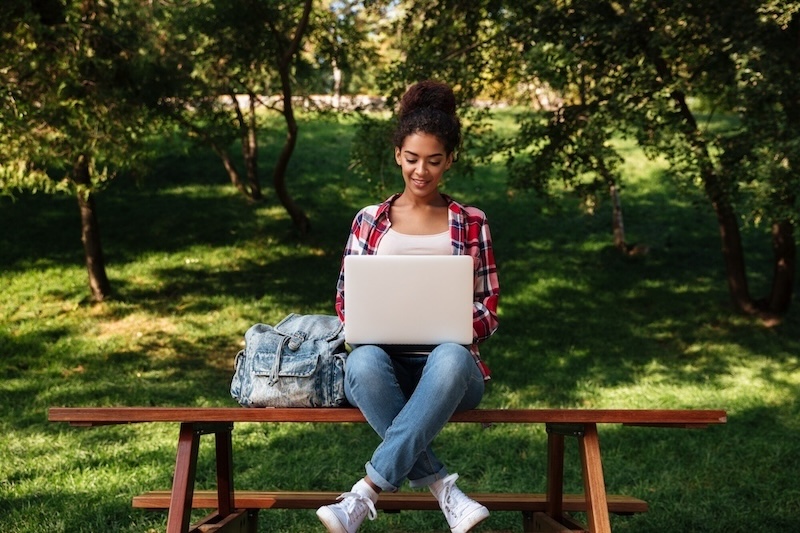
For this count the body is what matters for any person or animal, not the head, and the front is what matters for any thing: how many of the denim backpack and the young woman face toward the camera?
2

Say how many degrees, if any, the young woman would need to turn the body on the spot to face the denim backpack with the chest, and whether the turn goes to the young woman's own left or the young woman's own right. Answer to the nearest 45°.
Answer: approximately 90° to the young woman's own right

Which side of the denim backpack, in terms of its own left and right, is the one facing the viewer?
front

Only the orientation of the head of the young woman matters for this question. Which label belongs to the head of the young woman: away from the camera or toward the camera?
toward the camera

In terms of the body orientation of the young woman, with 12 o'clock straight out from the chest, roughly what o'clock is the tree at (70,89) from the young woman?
The tree is roughly at 5 o'clock from the young woman.

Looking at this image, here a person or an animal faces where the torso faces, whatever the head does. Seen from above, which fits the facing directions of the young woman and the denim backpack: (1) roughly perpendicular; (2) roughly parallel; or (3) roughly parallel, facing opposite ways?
roughly parallel

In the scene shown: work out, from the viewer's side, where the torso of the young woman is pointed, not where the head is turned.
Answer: toward the camera

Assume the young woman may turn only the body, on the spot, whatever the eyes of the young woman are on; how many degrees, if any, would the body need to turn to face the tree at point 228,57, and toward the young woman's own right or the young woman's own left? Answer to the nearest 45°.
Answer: approximately 180°

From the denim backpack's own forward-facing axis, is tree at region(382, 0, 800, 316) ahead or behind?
behind

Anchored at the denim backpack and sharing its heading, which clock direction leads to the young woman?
The young woman is roughly at 9 o'clock from the denim backpack.

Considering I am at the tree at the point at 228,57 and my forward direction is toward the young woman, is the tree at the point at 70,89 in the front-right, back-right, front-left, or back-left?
front-right

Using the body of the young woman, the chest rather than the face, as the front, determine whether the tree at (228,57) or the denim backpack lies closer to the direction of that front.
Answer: the denim backpack

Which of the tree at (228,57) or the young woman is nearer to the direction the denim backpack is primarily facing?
the young woman
